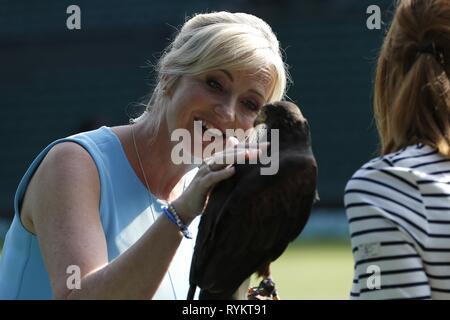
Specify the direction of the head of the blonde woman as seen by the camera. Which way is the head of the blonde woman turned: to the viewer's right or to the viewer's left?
to the viewer's right

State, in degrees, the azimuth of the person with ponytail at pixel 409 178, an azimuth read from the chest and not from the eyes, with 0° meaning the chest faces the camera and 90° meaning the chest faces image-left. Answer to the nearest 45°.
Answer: approximately 135°

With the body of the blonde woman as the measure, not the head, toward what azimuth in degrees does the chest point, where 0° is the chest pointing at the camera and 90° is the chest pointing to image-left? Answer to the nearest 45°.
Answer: approximately 315°

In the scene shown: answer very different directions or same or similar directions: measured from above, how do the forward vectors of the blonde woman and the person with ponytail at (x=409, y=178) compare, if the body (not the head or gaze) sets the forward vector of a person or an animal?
very different directions

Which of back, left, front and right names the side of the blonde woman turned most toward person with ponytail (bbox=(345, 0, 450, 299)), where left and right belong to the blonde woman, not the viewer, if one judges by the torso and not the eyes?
front

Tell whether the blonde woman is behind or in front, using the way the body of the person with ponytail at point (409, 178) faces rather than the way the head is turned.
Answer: in front
